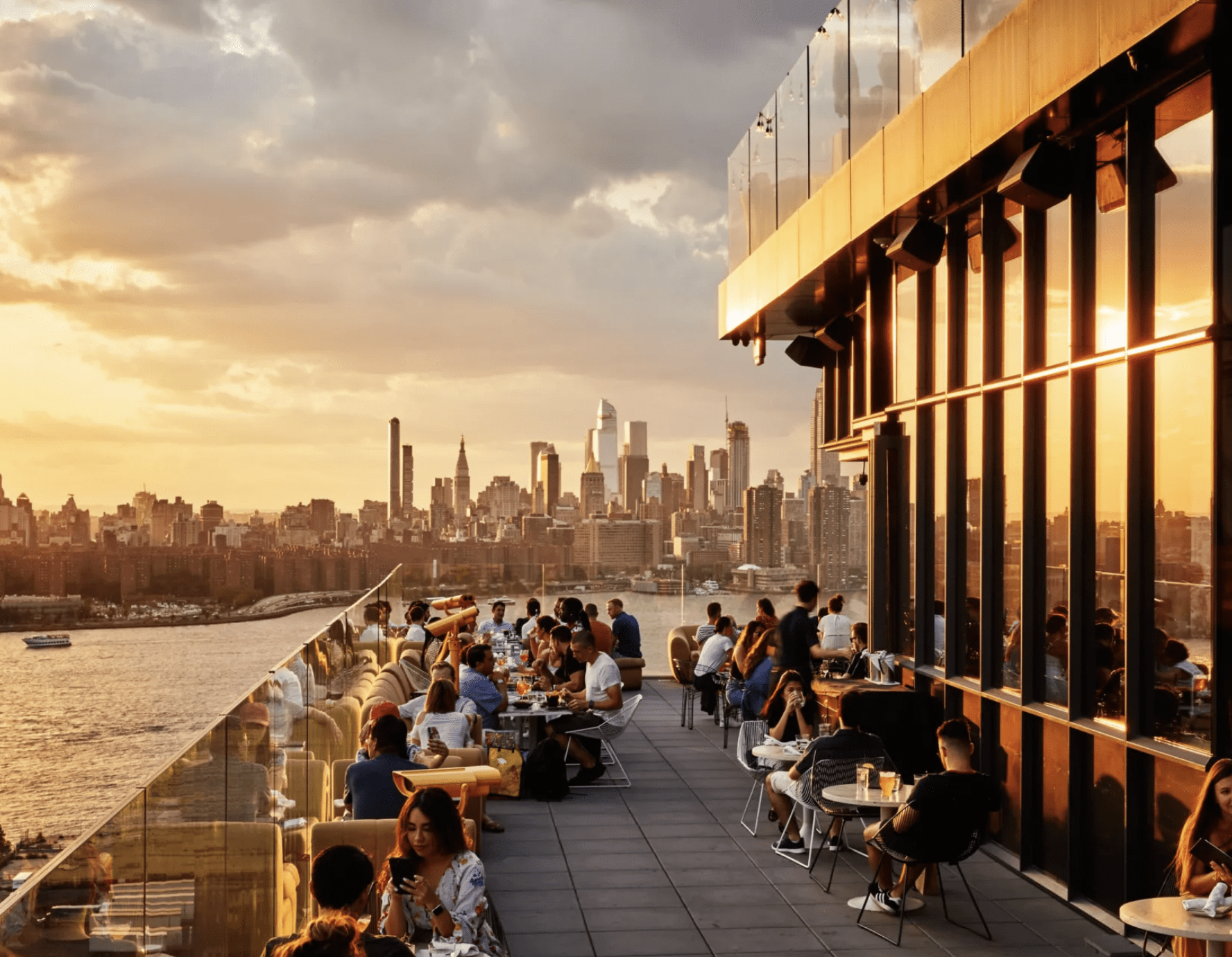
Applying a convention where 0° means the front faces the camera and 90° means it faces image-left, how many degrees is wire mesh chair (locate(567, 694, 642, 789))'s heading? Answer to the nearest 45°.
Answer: approximately 90°

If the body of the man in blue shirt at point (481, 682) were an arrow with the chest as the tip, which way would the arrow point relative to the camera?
to the viewer's right

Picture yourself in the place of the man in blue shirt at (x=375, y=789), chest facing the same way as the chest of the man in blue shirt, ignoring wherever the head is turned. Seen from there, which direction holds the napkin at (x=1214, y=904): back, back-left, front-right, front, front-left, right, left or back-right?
back-right

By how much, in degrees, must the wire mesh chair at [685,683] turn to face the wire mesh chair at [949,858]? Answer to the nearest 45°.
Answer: approximately 90° to its right

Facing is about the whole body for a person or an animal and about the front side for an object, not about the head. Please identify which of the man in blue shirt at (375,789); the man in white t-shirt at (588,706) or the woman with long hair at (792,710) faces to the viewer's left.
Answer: the man in white t-shirt

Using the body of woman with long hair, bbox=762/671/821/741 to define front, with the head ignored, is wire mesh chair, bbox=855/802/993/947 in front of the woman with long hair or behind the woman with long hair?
in front

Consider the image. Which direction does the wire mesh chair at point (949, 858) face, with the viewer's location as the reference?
facing away from the viewer and to the left of the viewer

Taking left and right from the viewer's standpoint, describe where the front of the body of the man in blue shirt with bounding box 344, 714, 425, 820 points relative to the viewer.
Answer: facing away from the viewer

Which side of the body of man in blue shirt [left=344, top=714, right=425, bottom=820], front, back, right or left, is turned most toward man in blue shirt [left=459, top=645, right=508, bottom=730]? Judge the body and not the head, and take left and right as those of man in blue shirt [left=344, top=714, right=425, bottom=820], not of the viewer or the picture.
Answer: front

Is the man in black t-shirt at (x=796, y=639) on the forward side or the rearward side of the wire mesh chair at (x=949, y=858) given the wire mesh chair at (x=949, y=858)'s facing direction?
on the forward side

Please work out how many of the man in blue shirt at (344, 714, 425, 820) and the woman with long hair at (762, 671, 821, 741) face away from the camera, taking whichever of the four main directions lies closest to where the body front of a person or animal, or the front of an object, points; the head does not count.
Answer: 1

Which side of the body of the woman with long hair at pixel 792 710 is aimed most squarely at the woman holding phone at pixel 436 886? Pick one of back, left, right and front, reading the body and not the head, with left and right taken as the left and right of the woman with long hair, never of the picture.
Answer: front

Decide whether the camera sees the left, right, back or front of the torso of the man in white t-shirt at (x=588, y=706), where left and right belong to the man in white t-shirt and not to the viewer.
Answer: left
